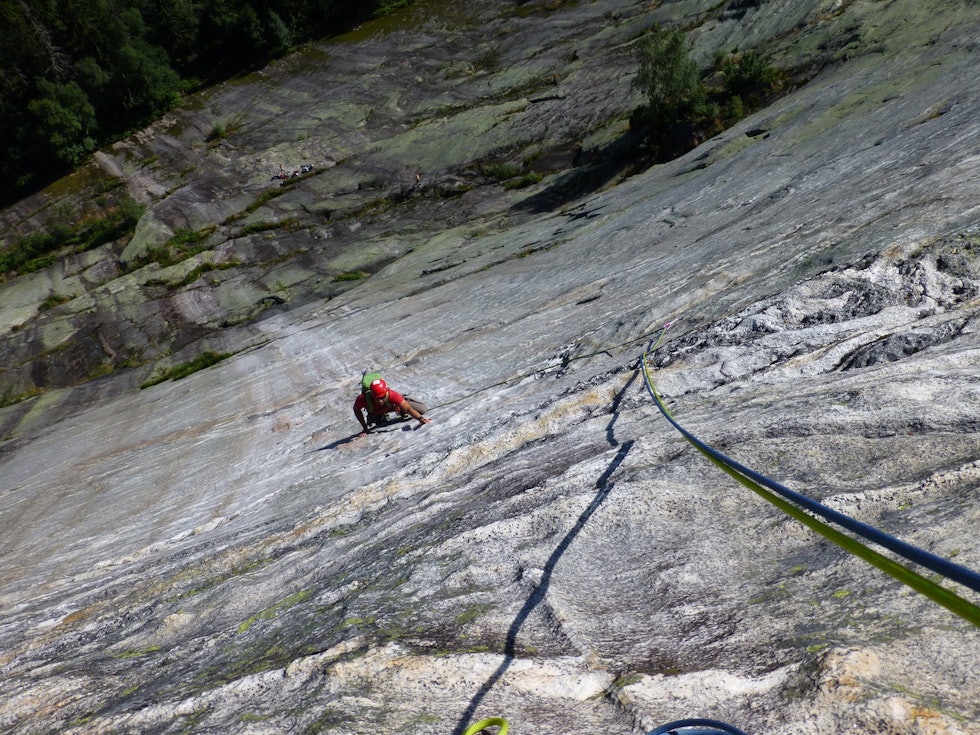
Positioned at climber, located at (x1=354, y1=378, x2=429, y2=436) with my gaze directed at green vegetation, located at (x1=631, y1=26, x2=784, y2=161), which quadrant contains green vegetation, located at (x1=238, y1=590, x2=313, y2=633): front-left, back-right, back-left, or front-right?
back-right

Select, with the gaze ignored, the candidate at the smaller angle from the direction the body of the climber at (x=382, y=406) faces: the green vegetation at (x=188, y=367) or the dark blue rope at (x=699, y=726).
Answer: the dark blue rope

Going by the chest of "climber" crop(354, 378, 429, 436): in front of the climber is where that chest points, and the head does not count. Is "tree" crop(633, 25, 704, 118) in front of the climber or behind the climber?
behind

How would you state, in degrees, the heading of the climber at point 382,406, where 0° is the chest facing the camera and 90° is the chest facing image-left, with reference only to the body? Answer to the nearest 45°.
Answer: approximately 0°

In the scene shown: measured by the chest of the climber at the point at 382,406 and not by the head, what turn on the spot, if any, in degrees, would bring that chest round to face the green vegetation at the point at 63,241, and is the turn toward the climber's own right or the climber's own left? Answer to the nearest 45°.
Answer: approximately 180°

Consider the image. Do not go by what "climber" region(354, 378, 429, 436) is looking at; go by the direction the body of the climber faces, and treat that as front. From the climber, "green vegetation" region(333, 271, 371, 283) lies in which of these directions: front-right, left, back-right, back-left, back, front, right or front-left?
back

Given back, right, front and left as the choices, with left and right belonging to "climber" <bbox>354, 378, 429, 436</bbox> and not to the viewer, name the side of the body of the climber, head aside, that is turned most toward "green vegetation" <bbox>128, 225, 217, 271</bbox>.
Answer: back

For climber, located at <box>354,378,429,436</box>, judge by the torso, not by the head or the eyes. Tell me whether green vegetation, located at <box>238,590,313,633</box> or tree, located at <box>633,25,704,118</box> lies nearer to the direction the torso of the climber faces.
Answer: the green vegetation
